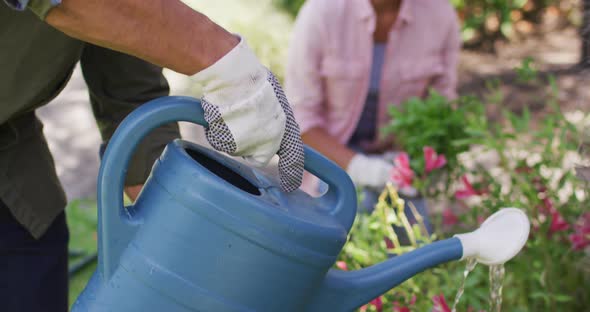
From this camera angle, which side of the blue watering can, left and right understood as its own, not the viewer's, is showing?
right

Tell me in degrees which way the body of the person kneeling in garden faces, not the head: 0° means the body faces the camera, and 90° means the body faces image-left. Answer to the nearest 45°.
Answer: approximately 0°

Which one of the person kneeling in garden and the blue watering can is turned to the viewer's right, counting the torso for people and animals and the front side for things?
the blue watering can

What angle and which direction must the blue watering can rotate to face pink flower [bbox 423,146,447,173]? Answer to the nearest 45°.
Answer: approximately 45° to its left

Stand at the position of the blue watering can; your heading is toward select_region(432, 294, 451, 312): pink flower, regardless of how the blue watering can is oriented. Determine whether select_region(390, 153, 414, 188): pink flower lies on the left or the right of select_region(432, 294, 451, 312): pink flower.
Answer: left

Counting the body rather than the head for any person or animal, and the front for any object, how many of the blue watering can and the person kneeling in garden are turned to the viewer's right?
1

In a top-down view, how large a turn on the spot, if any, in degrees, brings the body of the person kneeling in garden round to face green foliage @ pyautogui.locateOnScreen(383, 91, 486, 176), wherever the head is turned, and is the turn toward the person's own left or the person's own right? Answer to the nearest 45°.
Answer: approximately 45° to the person's own left

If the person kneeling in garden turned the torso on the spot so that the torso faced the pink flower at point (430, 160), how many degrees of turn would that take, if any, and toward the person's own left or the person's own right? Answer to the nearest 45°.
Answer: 0° — they already face it

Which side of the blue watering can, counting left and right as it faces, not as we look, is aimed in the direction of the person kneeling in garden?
left

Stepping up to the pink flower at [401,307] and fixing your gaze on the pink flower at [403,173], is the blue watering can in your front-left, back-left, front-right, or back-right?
back-left
